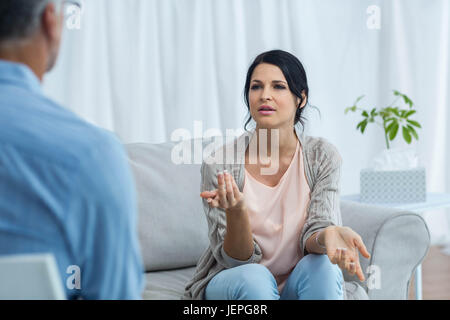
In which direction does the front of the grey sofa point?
toward the camera

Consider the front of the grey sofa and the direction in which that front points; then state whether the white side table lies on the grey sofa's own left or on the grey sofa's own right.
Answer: on the grey sofa's own left

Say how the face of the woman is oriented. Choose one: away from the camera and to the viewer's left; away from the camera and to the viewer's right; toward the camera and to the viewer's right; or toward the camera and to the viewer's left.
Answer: toward the camera and to the viewer's left

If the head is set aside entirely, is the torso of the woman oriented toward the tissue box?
no

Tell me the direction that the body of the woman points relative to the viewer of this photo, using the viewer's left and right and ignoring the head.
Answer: facing the viewer

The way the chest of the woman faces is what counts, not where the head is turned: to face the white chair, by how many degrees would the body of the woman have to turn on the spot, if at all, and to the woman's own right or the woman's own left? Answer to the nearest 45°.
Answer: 0° — they already face it

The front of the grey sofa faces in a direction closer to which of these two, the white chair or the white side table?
the white chair

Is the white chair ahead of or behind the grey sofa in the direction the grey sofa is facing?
ahead

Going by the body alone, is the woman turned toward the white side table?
no
